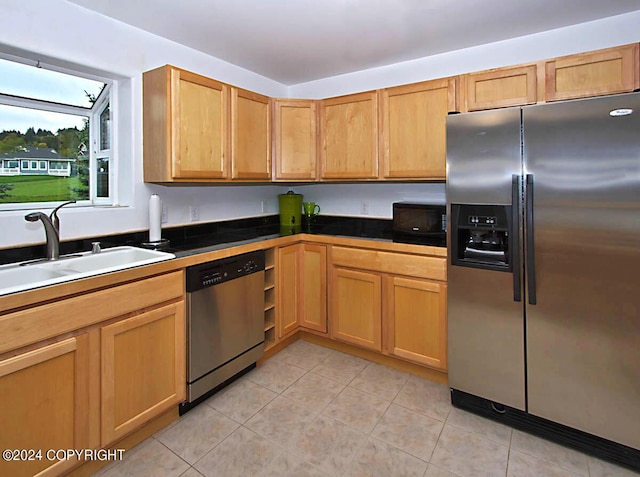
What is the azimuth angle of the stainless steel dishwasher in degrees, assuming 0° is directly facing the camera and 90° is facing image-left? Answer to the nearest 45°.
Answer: approximately 315°

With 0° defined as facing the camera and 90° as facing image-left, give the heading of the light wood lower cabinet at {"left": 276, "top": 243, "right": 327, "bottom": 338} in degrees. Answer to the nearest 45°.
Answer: approximately 0°

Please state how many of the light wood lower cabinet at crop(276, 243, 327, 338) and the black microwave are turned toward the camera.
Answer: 2

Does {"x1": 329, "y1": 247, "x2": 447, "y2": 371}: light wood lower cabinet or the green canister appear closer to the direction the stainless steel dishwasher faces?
the light wood lower cabinet

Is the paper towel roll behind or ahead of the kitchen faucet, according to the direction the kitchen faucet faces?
behind

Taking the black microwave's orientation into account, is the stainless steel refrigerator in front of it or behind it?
in front

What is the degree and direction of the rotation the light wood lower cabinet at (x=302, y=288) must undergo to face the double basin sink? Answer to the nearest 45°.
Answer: approximately 45° to its right

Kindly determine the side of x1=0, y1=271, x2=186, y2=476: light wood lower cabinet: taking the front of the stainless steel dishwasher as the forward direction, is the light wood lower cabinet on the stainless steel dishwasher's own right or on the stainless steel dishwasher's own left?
on the stainless steel dishwasher's own right

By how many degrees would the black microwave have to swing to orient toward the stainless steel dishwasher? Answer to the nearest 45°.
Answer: approximately 45° to its right

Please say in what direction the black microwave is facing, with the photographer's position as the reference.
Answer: facing the viewer

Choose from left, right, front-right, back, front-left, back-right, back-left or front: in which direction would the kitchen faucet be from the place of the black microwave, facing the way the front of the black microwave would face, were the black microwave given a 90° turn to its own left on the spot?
back-right

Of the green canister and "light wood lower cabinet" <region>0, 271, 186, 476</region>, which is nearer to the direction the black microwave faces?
the light wood lower cabinet
